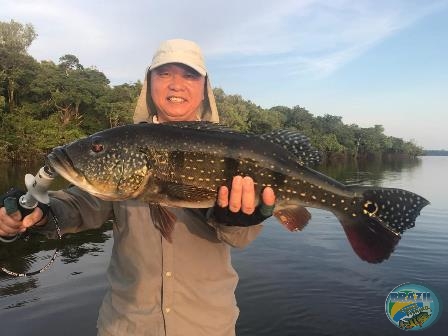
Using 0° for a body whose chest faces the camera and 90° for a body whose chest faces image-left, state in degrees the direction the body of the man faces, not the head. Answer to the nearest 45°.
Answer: approximately 0°
